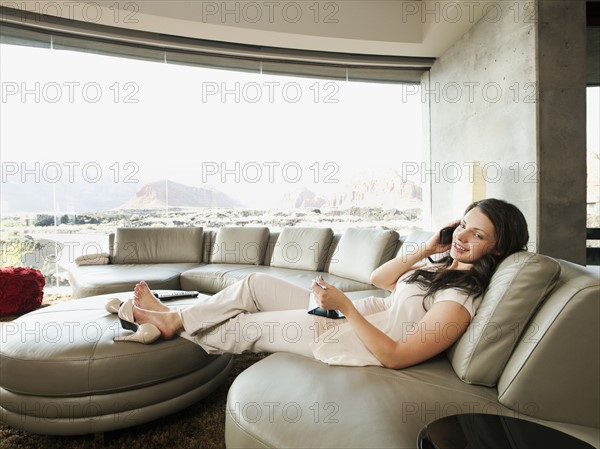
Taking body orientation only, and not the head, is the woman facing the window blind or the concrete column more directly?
the window blind

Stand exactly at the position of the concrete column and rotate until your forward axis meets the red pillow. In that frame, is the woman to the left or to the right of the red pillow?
left

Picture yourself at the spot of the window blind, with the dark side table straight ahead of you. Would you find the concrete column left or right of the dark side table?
left
